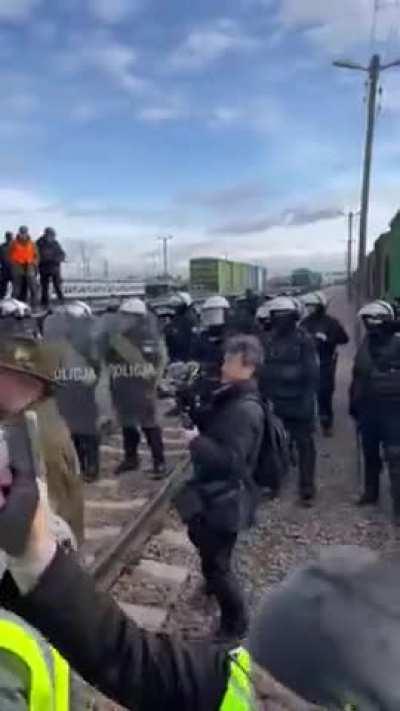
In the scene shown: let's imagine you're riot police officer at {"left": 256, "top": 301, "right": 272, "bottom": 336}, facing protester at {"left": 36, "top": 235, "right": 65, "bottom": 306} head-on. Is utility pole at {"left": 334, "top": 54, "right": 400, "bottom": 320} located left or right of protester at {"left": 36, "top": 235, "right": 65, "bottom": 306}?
right

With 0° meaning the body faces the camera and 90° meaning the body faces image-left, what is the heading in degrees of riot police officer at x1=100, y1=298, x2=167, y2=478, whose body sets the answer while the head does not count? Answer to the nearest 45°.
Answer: approximately 0°

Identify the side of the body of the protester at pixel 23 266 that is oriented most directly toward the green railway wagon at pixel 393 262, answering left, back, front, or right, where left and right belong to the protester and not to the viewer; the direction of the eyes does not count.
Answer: left

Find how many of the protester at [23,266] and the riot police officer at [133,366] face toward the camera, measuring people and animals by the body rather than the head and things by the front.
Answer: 2

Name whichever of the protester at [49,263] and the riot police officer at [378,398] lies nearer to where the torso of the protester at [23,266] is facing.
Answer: the riot police officer

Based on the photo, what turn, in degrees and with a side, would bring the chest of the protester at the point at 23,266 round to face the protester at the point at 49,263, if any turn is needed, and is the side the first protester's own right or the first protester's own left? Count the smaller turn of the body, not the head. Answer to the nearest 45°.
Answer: approximately 135° to the first protester's own left

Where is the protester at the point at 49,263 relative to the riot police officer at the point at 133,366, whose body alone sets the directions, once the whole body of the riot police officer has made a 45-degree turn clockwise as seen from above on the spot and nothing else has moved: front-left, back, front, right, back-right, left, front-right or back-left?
back-right
